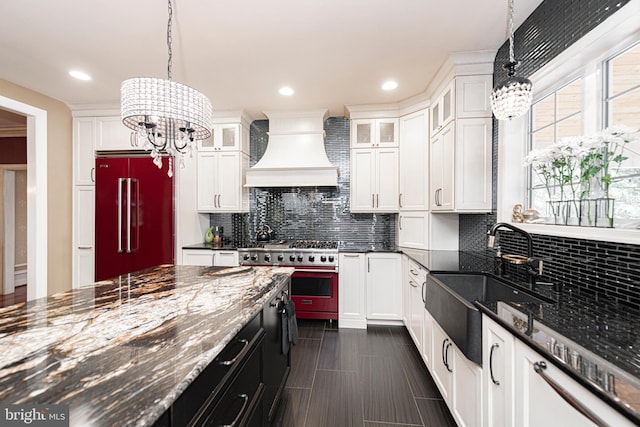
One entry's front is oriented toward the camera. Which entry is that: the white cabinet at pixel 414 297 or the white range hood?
the white range hood

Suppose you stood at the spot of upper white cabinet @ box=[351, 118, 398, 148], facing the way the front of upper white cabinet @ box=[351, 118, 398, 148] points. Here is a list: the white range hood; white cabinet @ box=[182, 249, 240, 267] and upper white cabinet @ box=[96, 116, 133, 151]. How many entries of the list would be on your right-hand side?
3

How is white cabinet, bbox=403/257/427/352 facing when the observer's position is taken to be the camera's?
facing to the left of the viewer

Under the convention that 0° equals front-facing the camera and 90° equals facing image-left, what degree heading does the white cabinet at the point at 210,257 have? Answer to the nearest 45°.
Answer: approximately 0°

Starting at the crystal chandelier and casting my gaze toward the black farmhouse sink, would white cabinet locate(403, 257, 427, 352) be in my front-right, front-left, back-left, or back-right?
front-left

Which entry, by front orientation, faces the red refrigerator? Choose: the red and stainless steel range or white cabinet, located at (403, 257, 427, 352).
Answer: the white cabinet

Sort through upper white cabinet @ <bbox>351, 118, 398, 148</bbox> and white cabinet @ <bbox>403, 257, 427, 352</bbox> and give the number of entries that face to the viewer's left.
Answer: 1

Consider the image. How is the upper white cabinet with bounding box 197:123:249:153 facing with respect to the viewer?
toward the camera

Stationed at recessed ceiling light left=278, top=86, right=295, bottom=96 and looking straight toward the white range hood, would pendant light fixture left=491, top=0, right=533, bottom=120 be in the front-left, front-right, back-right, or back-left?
back-right

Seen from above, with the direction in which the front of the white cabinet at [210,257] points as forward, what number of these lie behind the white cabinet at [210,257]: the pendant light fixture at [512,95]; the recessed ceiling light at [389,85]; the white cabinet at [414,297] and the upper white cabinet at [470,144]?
0

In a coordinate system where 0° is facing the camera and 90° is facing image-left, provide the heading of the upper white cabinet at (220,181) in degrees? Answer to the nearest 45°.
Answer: approximately 0°

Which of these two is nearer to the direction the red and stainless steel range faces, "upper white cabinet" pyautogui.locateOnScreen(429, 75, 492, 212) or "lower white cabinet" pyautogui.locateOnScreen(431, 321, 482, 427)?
the lower white cabinet

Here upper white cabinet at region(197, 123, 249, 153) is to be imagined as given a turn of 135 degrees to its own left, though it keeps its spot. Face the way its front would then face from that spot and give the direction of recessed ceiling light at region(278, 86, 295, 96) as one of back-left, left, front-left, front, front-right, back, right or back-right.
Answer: right

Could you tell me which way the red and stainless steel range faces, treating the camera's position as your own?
facing the viewer

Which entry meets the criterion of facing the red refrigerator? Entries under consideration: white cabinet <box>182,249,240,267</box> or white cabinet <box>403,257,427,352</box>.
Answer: white cabinet <box>403,257,427,352</box>

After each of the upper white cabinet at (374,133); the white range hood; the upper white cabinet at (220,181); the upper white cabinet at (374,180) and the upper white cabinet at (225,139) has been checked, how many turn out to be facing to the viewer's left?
0

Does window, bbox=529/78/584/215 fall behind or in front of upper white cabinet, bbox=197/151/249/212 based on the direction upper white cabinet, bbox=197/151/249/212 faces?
in front

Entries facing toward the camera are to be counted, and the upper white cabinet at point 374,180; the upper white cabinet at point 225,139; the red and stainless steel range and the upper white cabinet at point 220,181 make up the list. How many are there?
4

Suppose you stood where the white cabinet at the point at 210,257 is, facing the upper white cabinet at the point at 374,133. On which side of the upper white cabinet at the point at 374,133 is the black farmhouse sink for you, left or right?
right

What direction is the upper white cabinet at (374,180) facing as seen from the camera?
toward the camera

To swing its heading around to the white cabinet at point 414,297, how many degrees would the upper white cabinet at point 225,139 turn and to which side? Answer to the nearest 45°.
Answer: approximately 45° to its left

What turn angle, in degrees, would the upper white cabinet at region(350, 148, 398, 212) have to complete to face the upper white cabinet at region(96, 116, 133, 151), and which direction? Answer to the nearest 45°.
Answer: approximately 90° to its right
